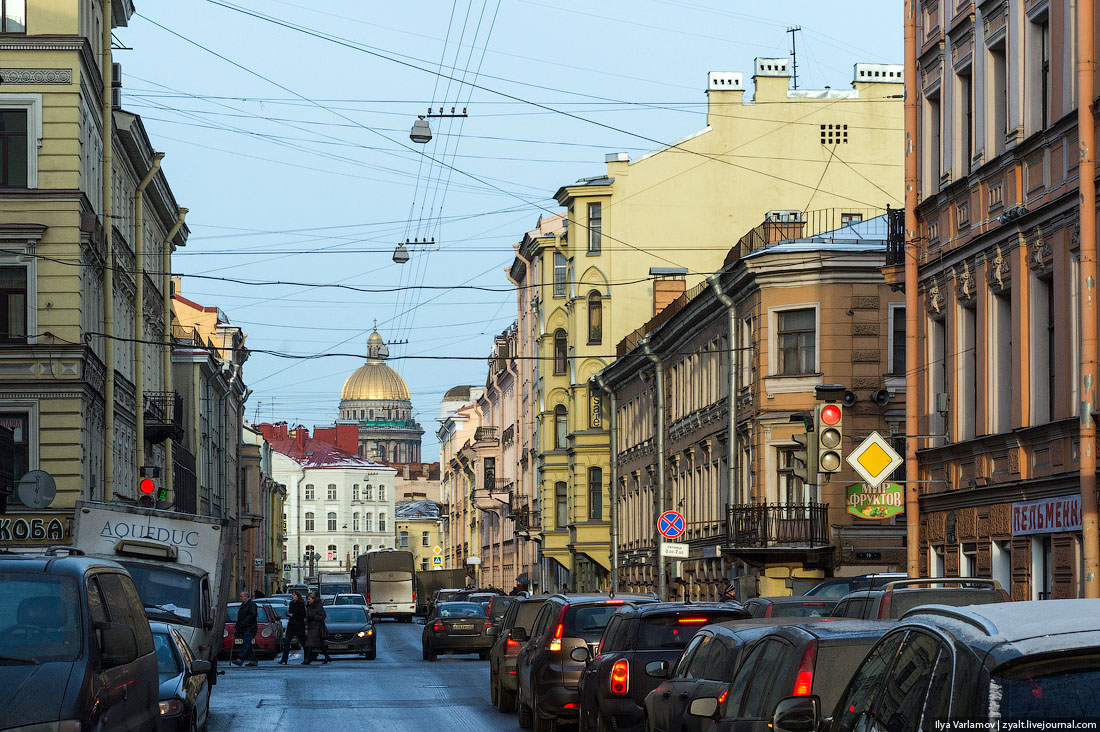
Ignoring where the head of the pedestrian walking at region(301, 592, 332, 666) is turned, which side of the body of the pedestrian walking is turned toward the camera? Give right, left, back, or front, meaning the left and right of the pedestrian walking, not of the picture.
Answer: left

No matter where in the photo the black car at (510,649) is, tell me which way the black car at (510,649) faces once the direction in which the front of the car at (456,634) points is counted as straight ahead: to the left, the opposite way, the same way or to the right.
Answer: the same way

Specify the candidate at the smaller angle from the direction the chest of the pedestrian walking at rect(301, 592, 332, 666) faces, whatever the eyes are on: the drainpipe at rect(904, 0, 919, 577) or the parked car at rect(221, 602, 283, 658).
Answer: the parked car

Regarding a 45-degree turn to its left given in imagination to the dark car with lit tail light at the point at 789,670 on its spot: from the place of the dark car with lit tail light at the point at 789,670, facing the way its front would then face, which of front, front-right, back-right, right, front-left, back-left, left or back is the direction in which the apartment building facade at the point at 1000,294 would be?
right

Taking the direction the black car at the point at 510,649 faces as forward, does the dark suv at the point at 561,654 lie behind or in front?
behind

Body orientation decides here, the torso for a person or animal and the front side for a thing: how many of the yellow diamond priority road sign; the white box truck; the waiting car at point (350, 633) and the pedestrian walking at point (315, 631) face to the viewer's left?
1

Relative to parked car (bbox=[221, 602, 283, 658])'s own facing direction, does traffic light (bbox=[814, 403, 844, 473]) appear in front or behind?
in front

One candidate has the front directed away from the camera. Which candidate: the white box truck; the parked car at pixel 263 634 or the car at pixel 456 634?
the car at pixel 456 634

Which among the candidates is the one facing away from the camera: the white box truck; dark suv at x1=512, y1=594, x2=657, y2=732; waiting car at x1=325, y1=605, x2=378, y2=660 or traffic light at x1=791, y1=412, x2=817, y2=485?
the dark suv

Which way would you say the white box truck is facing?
toward the camera

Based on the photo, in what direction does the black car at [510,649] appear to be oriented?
away from the camera

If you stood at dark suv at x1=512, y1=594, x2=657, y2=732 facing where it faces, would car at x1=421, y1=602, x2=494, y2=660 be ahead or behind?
ahead

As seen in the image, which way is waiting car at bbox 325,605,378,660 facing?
toward the camera
